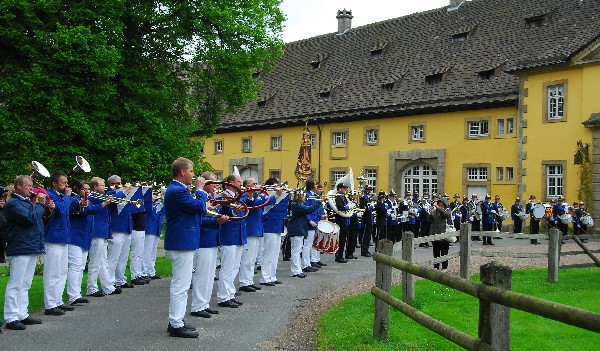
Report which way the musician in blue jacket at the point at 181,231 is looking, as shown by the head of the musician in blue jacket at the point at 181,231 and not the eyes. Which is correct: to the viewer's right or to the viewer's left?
to the viewer's right

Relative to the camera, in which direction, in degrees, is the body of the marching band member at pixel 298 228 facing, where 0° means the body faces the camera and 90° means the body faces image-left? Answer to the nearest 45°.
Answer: approximately 270°

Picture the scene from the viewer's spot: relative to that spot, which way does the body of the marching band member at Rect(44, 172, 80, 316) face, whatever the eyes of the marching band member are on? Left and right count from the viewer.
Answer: facing to the right of the viewer

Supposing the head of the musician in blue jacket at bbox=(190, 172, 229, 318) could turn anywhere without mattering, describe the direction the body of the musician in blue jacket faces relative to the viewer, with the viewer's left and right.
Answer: facing to the right of the viewer

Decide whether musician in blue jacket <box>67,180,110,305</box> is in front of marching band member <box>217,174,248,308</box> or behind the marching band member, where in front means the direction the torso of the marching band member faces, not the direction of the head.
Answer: behind

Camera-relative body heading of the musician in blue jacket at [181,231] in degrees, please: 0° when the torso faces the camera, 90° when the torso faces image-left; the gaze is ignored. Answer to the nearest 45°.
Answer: approximately 270°

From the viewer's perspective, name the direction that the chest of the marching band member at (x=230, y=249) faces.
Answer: to the viewer's right

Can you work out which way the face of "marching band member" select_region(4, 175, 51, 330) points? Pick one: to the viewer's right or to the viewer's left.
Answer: to the viewer's right

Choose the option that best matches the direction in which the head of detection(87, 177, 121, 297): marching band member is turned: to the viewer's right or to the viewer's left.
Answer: to the viewer's right

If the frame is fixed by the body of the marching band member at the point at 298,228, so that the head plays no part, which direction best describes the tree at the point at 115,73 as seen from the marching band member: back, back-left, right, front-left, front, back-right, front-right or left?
back-left

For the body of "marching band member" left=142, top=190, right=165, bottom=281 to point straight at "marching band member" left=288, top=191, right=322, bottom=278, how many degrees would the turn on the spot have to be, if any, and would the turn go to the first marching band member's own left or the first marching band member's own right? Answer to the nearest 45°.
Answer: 0° — they already face them
